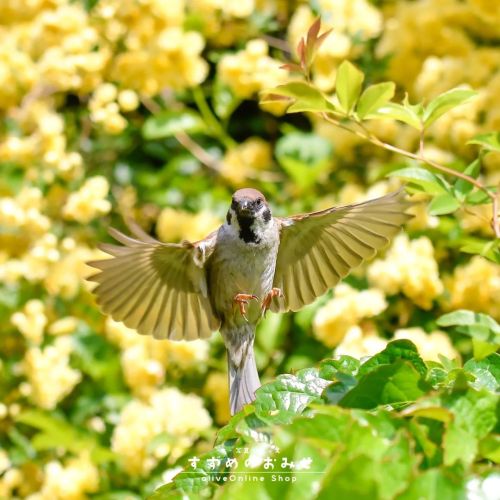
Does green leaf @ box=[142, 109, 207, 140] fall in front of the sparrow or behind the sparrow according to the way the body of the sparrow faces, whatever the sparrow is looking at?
behind

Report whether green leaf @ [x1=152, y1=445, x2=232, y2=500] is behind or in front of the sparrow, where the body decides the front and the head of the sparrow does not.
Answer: in front

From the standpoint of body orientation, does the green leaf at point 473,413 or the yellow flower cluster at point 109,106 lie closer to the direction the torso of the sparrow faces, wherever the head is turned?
the green leaf

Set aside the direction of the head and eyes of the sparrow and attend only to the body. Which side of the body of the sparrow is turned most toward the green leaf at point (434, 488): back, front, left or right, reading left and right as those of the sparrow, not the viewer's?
front

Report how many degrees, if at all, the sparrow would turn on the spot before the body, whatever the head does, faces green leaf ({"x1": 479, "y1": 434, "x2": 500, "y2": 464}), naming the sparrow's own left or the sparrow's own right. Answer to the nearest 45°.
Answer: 0° — it already faces it

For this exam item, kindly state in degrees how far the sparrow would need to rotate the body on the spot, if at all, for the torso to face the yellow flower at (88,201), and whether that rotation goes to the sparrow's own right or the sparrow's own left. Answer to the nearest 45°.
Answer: approximately 135° to the sparrow's own right

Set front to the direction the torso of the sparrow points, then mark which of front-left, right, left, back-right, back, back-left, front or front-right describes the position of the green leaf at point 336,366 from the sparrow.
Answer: front

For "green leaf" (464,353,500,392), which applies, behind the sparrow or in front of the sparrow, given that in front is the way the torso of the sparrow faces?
in front

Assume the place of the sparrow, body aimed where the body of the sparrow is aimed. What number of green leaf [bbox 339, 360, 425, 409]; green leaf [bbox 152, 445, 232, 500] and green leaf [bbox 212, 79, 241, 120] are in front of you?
2

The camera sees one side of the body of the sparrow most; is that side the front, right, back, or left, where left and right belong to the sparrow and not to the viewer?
front

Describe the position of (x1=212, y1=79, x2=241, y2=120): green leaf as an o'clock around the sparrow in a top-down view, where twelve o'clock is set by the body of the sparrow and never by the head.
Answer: The green leaf is roughly at 6 o'clock from the sparrow.

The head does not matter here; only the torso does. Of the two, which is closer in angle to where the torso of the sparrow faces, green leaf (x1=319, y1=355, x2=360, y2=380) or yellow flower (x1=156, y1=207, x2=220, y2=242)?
the green leaf
